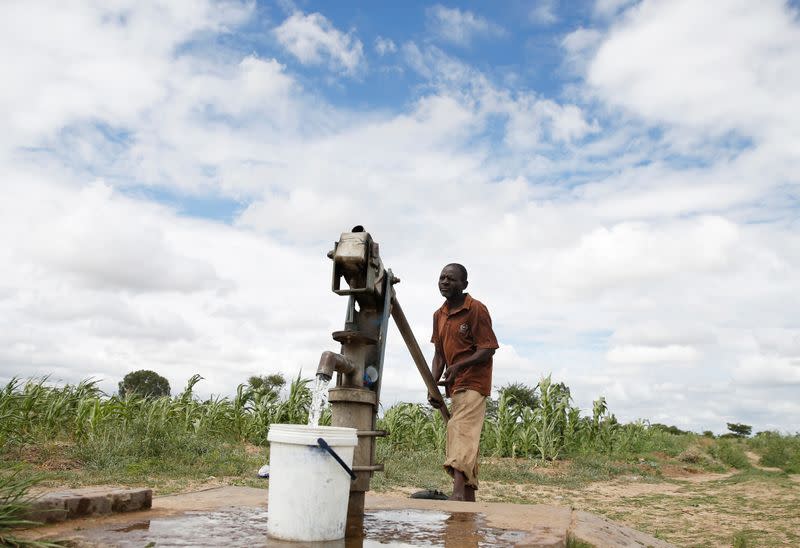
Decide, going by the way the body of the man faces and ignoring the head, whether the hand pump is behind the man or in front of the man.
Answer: in front

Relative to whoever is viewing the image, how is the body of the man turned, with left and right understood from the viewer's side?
facing the viewer and to the left of the viewer

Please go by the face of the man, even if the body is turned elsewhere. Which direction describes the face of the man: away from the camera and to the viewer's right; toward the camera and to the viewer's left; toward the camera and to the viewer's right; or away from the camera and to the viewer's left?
toward the camera and to the viewer's left

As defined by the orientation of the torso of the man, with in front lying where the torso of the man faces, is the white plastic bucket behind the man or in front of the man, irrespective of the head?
in front
